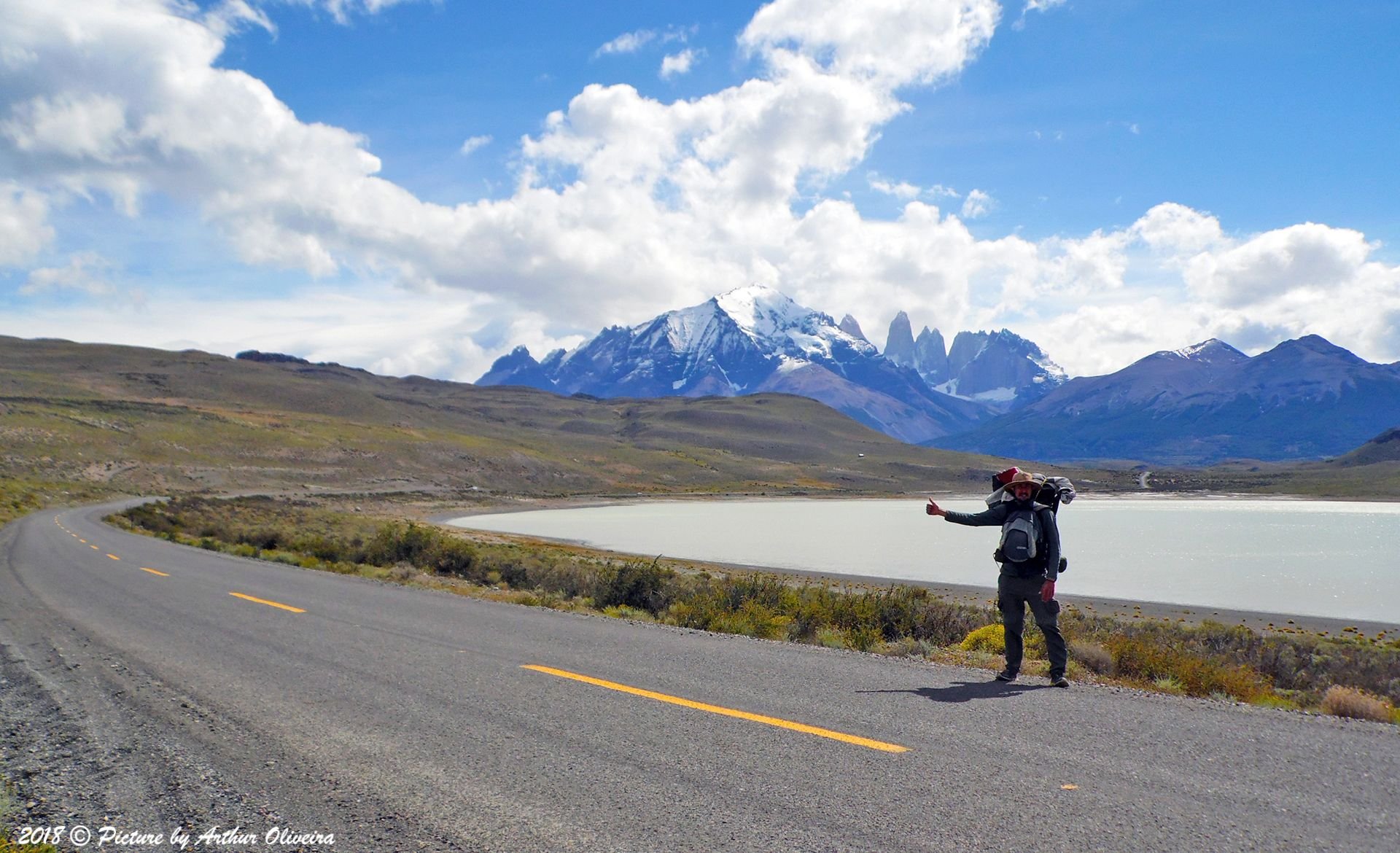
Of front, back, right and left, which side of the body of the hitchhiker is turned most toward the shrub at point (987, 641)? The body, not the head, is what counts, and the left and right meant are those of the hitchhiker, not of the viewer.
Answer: back

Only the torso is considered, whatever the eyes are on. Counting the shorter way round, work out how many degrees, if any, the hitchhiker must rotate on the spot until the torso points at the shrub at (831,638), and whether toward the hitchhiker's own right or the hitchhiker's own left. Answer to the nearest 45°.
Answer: approximately 135° to the hitchhiker's own right

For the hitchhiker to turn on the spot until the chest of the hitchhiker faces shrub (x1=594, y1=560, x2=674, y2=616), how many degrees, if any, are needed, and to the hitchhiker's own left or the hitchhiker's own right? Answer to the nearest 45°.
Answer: approximately 135° to the hitchhiker's own right

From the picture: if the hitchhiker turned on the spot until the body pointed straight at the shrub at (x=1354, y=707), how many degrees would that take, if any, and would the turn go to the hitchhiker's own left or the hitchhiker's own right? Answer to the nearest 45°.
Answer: approximately 90° to the hitchhiker's own left

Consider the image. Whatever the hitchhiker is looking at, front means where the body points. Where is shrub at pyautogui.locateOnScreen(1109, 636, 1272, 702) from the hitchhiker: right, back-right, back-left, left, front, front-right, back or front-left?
back-left

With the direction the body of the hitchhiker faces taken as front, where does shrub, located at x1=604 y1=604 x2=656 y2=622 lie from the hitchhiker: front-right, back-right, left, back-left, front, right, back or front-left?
back-right

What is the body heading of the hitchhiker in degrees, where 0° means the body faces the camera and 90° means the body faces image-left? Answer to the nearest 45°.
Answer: approximately 0°
